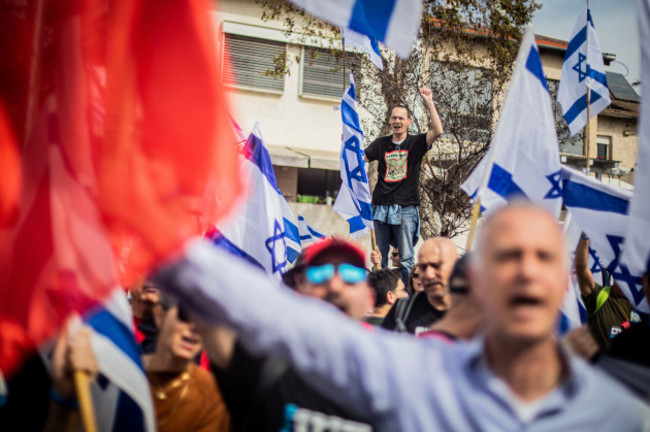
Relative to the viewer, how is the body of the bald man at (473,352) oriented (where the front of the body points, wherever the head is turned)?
toward the camera

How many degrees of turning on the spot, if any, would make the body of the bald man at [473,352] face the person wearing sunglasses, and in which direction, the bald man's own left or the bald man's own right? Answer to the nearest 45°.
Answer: approximately 135° to the bald man's own right

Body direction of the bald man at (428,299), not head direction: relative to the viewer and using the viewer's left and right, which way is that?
facing the viewer and to the left of the viewer

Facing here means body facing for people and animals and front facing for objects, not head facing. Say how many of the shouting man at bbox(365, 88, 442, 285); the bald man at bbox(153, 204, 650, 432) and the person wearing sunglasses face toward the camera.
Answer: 3

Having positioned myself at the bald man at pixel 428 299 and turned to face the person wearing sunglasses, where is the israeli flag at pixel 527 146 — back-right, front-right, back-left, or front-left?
back-left

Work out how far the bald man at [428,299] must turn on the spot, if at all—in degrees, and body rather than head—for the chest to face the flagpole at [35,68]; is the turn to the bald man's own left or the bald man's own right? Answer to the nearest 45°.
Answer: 0° — they already face it

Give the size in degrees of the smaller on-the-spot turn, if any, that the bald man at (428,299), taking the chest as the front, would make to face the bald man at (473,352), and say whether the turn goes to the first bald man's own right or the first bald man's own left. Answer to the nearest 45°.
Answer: approximately 45° to the first bald man's own left

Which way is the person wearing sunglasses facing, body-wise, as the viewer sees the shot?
toward the camera

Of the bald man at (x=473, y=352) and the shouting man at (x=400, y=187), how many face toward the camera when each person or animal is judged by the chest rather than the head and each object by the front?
2

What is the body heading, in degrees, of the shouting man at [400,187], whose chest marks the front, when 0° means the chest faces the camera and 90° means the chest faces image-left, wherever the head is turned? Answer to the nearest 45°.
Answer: approximately 0°

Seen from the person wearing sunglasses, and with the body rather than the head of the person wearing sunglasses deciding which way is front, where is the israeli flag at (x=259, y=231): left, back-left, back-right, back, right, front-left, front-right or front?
back

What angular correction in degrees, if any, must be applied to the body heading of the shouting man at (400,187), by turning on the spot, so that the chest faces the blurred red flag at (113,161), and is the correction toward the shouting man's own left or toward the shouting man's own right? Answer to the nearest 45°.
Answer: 0° — they already face it

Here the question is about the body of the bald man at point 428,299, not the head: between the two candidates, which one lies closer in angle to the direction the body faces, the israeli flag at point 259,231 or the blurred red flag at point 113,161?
the blurred red flag

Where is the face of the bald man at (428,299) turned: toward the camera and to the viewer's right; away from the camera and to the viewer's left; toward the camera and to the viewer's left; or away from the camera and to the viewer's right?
toward the camera and to the viewer's left
